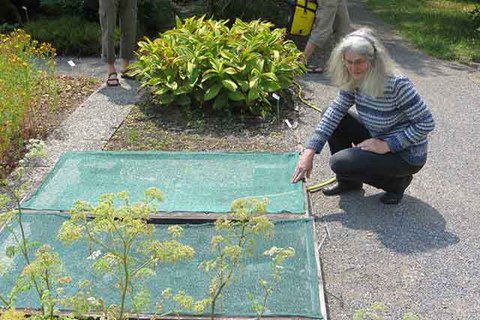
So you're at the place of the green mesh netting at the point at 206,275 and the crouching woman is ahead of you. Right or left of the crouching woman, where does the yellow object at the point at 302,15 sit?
left

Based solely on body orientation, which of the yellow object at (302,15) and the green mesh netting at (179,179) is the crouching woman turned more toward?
the green mesh netting

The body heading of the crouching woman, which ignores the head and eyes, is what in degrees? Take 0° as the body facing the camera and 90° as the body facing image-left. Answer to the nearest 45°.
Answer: approximately 45°

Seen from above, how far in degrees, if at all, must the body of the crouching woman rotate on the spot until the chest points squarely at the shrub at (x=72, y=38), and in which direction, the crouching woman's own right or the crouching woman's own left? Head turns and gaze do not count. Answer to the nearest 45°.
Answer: approximately 90° to the crouching woman's own right

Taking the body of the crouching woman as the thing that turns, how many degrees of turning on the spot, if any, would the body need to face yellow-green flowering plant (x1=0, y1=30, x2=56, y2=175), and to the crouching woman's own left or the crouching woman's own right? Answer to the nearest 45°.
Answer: approximately 45° to the crouching woman's own right

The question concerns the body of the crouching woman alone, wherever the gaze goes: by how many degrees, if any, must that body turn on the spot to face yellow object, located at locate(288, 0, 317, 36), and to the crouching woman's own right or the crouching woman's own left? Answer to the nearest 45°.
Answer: approximately 135° to the crouching woman's own right

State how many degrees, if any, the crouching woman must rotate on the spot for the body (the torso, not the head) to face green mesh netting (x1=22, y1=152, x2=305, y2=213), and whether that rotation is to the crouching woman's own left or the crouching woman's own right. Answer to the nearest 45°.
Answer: approximately 45° to the crouching woman's own right

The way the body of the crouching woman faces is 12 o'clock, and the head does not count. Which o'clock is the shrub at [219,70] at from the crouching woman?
The shrub is roughly at 3 o'clock from the crouching woman.

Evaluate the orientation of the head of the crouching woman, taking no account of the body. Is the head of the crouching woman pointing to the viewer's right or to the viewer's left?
to the viewer's left

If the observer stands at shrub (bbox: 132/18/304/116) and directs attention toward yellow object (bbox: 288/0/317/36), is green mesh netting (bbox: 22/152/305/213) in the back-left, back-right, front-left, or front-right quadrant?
back-right
